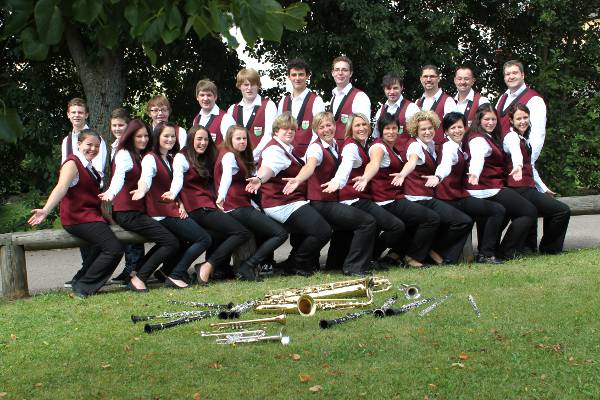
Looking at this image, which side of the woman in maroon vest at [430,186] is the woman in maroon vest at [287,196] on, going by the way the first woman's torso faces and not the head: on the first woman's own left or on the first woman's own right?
on the first woman's own right

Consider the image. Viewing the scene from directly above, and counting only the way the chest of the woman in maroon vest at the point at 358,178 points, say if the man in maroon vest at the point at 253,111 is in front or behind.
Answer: behind

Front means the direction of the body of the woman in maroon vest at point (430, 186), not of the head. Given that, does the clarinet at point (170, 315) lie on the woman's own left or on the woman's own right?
on the woman's own right
